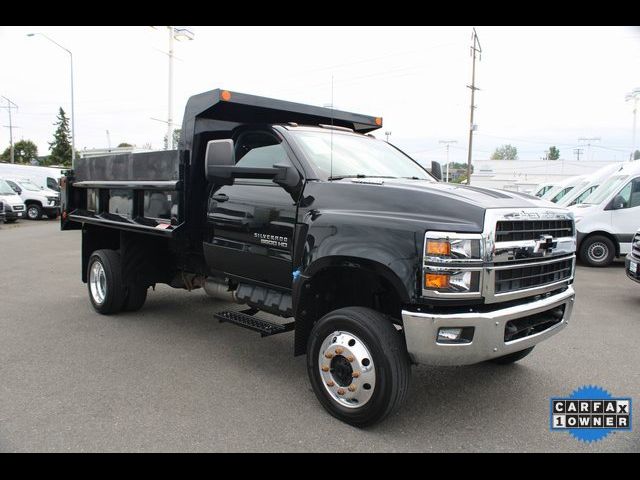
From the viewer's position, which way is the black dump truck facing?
facing the viewer and to the right of the viewer

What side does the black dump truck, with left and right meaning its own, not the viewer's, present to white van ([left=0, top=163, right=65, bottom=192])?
back

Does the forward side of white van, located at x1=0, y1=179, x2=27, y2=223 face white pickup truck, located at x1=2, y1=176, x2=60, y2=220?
no

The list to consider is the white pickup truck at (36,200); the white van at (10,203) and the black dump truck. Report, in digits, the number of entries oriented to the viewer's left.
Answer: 0

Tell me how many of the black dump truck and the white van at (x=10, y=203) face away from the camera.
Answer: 0

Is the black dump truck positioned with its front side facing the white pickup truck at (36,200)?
no

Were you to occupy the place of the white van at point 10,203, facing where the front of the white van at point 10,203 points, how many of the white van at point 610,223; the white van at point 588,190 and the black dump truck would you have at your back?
0

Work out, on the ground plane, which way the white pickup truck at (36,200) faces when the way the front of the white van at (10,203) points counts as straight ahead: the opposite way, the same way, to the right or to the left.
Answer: the same way

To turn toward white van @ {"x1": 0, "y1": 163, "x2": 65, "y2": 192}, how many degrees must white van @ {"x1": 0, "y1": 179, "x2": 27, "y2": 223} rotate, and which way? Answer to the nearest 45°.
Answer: approximately 135° to its left

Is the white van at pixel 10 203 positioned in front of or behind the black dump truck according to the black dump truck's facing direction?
behind

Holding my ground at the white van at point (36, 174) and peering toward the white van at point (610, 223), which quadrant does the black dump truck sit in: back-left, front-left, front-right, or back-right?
front-right

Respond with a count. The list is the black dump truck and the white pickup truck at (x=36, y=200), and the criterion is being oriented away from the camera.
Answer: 0
